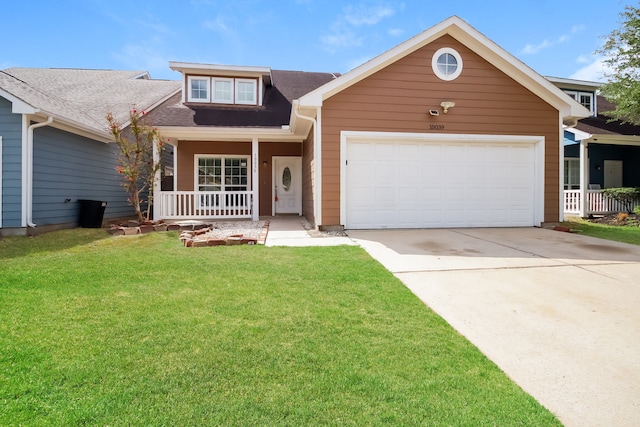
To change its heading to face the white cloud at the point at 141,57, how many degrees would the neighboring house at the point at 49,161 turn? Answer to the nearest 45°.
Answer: approximately 180°

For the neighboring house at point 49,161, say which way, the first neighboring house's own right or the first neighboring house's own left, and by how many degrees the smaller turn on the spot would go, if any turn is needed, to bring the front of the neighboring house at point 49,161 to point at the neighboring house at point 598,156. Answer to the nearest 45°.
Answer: approximately 90° to the first neighboring house's own left

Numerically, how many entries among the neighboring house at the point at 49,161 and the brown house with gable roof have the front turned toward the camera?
2

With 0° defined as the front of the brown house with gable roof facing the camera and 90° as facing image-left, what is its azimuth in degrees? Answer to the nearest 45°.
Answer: approximately 0°
